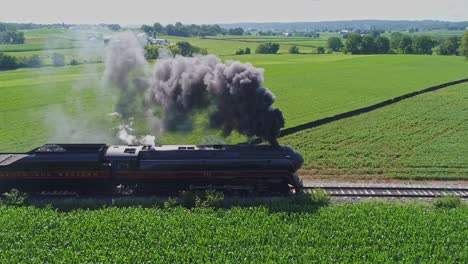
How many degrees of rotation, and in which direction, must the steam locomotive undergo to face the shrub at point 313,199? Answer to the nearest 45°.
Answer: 0° — it already faces it

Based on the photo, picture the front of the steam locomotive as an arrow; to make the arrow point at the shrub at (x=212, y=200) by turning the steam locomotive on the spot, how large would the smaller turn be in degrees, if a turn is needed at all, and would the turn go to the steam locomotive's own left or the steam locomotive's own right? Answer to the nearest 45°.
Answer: approximately 45° to the steam locomotive's own right

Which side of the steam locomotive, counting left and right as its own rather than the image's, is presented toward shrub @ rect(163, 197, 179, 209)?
right

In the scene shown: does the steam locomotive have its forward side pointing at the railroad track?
yes

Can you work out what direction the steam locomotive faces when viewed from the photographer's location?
facing to the right of the viewer
